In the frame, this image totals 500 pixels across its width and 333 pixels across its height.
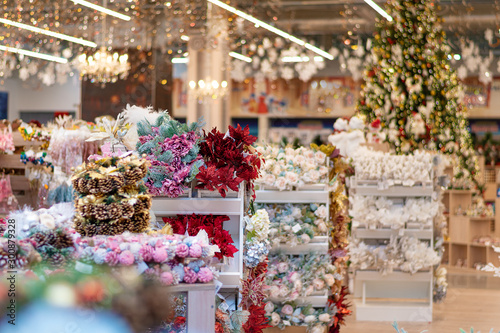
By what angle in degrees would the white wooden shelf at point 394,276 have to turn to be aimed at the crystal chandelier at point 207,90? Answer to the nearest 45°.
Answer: approximately 135° to its right

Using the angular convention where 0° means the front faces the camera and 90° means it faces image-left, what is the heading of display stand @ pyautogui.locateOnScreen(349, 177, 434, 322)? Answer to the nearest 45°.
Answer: approximately 0°

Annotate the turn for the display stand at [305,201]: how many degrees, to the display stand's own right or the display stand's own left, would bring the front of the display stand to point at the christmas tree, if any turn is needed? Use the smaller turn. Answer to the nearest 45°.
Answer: approximately 180°

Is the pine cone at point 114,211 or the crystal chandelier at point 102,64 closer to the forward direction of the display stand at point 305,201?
the pine cone

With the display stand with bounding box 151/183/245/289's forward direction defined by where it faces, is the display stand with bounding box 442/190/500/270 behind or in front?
behind

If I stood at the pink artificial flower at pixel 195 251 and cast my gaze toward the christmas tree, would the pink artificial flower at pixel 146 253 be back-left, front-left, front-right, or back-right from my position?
back-left
